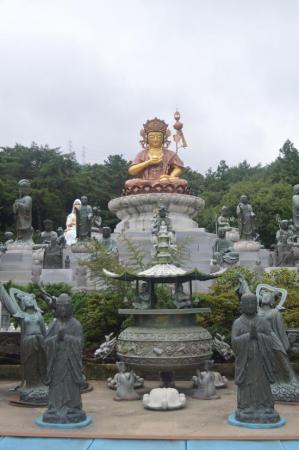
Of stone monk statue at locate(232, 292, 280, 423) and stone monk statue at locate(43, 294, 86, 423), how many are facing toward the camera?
2

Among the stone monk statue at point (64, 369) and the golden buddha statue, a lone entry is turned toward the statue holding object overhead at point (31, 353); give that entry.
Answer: the golden buddha statue

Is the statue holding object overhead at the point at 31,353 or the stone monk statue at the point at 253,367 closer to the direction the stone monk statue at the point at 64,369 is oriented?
the stone monk statue

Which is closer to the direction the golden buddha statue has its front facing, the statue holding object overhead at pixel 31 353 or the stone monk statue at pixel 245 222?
the statue holding object overhead

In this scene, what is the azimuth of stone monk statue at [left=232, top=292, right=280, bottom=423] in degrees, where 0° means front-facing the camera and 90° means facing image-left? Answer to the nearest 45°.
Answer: approximately 0°

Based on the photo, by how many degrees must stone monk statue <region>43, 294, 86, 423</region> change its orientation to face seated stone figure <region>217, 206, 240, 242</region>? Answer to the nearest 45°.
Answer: approximately 135° to its left

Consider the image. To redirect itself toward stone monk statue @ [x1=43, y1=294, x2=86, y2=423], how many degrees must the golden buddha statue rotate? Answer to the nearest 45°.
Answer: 0° — it already faces it

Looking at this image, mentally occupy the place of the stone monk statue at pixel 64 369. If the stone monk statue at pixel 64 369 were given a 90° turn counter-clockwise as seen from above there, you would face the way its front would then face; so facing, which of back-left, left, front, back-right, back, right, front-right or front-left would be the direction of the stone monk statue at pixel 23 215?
left

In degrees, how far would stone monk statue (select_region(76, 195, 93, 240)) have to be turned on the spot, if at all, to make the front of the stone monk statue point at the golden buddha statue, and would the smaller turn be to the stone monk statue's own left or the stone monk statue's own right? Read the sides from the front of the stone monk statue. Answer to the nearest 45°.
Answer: approximately 90° to the stone monk statue's own left
